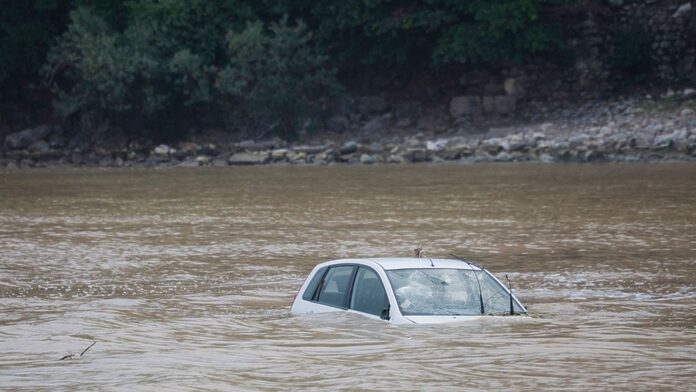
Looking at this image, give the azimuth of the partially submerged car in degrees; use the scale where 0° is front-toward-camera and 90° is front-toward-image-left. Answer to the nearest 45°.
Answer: approximately 315°
